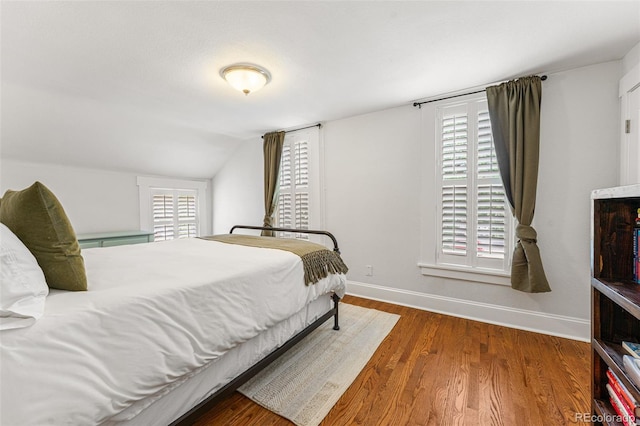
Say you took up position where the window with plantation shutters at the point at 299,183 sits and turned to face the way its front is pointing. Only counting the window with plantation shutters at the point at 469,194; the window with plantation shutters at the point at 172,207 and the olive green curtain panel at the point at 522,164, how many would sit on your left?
2

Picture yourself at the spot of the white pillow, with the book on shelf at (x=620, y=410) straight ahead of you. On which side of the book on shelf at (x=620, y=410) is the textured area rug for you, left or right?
left

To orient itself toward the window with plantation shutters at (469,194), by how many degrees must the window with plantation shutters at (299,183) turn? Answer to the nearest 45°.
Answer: approximately 90° to its left

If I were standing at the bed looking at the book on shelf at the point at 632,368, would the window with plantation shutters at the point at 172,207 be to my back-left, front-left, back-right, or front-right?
back-left

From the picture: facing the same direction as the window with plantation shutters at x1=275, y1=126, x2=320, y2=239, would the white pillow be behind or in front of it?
in front

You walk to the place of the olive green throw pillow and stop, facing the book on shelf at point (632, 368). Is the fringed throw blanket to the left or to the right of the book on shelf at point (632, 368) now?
left

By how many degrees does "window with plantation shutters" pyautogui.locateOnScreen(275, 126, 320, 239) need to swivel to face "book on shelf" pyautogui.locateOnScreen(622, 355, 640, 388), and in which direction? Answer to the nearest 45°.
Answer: approximately 45° to its left

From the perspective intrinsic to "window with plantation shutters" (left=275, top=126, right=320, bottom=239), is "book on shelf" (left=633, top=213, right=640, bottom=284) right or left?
on its left

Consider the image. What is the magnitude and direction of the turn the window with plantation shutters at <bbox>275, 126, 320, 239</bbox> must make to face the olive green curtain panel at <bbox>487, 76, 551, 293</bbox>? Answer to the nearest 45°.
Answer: approximately 90° to its left

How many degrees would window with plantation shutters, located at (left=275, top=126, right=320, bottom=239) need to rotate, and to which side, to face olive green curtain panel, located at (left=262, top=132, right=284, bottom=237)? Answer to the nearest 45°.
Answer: approximately 45° to its right
